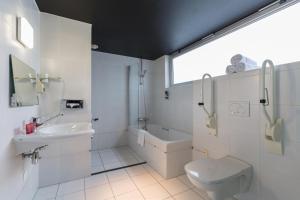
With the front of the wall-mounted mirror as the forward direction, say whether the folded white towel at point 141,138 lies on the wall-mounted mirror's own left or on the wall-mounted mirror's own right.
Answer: on the wall-mounted mirror's own left

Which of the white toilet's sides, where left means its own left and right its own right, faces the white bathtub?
right

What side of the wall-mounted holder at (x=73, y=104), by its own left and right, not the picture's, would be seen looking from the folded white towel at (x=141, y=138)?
left

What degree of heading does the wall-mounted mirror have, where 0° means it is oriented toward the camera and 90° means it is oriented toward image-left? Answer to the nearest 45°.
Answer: approximately 315°

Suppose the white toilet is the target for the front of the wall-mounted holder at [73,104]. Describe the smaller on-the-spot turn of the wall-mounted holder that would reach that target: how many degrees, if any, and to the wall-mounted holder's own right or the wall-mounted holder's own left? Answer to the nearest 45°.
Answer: approximately 45° to the wall-mounted holder's own left

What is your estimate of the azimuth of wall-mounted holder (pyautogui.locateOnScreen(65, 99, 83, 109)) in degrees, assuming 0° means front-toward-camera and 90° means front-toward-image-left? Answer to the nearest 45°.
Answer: approximately 0°

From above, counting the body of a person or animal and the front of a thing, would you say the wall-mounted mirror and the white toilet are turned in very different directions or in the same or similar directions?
very different directions
